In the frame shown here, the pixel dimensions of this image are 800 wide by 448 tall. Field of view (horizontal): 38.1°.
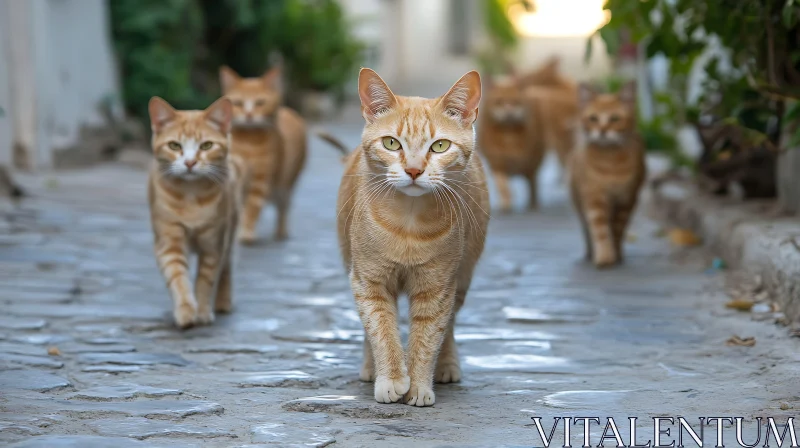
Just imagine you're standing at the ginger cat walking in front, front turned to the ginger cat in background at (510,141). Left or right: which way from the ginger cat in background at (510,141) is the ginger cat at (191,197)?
left

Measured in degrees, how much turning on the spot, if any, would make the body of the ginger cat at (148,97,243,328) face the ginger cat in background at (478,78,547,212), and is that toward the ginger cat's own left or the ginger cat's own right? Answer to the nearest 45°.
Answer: approximately 135° to the ginger cat's own left

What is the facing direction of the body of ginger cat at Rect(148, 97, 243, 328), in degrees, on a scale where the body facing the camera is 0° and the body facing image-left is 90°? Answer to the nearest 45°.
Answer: approximately 0°

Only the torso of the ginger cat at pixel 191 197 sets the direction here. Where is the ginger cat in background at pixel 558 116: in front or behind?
behind

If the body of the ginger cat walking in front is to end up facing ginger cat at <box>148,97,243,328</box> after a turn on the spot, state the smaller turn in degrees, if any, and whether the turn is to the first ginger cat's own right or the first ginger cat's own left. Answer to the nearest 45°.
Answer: approximately 135° to the first ginger cat's own right

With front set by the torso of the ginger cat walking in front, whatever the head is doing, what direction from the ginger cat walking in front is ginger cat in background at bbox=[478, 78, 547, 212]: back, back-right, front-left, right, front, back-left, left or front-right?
back

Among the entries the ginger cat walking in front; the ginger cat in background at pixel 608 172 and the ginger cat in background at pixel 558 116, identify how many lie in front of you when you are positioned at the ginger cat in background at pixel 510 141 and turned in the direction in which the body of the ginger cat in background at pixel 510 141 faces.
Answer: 2

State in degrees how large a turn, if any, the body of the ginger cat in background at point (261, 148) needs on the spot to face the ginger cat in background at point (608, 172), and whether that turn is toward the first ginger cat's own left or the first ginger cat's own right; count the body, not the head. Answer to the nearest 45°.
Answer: approximately 90° to the first ginger cat's own left

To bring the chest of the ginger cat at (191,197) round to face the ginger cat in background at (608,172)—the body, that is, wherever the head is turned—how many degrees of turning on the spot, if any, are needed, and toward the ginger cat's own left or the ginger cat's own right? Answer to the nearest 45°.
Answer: approximately 135° to the ginger cat's own left

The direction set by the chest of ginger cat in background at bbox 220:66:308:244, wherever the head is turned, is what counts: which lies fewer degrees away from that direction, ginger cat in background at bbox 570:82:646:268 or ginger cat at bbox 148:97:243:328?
the ginger cat

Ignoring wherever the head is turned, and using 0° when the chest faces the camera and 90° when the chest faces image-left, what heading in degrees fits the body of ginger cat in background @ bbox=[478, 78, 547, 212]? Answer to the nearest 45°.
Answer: approximately 0°
